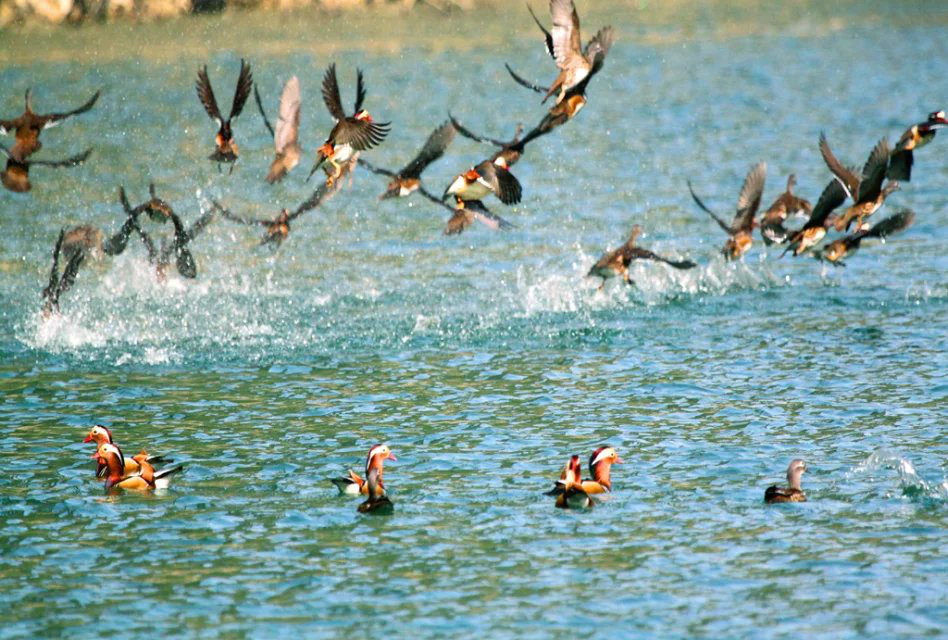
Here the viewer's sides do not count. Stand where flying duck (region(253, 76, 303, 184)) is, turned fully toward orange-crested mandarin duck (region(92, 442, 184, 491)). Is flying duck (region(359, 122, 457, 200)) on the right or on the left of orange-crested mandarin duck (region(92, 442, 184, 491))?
left

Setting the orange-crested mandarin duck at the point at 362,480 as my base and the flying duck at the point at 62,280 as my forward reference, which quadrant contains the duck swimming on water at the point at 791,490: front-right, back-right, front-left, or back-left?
back-right

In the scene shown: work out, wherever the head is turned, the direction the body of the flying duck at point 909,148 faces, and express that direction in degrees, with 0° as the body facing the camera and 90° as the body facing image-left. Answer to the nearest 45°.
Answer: approximately 270°

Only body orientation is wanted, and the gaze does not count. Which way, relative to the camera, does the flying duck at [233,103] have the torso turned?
away from the camera

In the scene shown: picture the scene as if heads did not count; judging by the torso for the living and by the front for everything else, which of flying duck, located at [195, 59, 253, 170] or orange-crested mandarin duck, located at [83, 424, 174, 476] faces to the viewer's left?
the orange-crested mandarin duck

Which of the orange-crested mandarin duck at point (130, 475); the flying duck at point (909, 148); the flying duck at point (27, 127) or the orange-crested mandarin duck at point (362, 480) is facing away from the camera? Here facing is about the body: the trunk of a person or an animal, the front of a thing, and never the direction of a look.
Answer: the flying duck at point (27, 127)

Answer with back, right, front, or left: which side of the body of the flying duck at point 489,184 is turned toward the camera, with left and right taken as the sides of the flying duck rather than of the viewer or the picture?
right

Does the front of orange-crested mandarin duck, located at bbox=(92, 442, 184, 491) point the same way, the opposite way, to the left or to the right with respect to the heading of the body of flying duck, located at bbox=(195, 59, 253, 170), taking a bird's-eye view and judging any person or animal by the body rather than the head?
to the left

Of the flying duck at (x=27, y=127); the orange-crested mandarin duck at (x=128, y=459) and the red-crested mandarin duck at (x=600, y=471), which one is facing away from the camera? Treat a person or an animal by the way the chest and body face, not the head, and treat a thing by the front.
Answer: the flying duck

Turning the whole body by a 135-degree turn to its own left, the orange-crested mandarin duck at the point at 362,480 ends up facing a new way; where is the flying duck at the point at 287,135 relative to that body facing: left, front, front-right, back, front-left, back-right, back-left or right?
front-right

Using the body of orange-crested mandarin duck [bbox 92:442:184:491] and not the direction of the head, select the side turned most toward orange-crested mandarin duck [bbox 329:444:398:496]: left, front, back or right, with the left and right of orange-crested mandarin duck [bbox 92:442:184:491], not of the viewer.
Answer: back

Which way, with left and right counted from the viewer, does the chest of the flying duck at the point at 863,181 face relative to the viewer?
facing away from the viewer and to the right of the viewer

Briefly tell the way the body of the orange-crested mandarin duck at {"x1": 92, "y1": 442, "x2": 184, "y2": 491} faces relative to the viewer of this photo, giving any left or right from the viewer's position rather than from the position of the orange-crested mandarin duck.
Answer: facing to the left of the viewer

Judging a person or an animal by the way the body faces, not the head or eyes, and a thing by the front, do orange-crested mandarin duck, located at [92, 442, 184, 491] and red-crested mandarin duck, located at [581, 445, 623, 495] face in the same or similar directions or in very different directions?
very different directions

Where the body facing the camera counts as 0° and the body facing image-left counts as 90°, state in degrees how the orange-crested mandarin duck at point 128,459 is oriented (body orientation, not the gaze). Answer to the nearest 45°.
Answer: approximately 90°

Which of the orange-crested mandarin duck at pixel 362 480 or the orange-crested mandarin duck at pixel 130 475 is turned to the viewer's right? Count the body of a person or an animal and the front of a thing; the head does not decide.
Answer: the orange-crested mandarin duck at pixel 362 480

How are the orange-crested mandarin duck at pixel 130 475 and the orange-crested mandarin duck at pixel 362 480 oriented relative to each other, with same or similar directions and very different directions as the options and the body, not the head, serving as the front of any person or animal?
very different directions

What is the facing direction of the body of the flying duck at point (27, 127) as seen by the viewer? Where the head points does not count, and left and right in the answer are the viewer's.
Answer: facing away from the viewer
